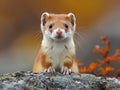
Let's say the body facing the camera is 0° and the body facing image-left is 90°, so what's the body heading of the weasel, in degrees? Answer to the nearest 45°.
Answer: approximately 0°
